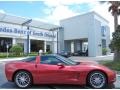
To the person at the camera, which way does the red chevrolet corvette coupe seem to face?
facing to the right of the viewer

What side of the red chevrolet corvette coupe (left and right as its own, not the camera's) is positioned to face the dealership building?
left

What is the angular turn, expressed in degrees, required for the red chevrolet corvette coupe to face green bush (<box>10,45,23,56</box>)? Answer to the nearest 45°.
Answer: approximately 90° to its left

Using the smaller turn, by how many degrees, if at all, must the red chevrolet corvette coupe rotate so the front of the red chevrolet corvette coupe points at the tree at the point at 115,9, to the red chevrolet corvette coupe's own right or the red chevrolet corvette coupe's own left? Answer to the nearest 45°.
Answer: approximately 45° to the red chevrolet corvette coupe's own left

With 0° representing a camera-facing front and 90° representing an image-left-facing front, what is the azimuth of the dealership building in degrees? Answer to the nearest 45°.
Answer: approximately 315°
